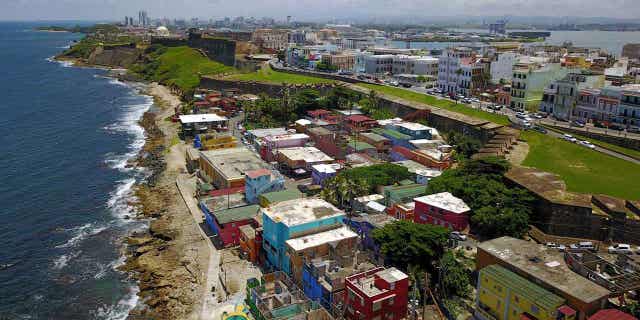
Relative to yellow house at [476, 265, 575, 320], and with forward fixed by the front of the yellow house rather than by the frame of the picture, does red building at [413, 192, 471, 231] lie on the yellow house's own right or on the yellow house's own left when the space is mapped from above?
on the yellow house's own right

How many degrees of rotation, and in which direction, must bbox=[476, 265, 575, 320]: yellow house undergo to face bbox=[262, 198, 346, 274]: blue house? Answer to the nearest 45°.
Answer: approximately 45° to its right

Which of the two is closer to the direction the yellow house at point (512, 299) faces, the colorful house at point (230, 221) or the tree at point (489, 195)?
the colorful house

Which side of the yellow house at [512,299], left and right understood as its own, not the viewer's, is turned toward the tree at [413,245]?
right

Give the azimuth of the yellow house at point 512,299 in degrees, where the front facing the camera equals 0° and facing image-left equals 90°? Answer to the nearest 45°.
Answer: approximately 45°
